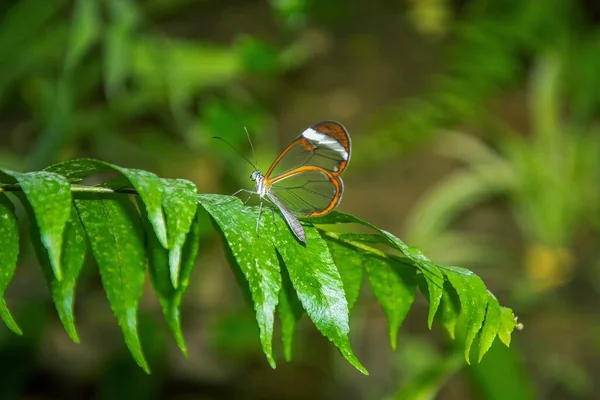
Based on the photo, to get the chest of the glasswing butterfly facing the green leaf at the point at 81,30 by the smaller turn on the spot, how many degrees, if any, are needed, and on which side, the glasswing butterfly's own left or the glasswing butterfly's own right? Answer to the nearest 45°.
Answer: approximately 45° to the glasswing butterfly's own right

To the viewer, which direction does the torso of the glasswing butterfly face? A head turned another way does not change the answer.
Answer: to the viewer's left
